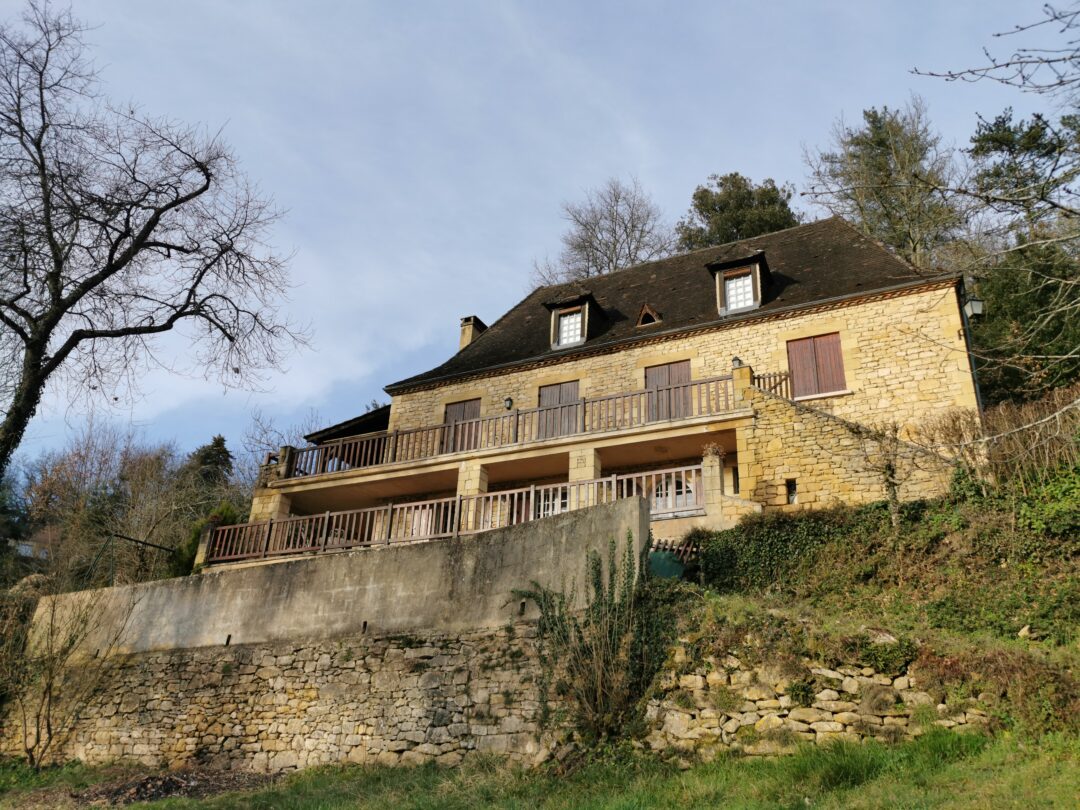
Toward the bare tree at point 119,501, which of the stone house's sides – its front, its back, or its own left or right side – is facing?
right

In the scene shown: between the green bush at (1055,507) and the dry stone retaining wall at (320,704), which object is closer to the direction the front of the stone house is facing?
the dry stone retaining wall

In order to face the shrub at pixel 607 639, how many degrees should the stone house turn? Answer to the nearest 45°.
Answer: approximately 45° to its left

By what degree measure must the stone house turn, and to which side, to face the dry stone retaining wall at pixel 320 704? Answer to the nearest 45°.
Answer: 0° — it already faces it

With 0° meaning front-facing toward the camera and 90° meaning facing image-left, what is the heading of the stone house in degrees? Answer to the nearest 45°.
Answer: approximately 45°

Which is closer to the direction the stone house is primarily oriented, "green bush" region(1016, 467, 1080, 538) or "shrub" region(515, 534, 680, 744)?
the shrub

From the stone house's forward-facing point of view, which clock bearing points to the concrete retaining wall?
The concrete retaining wall is roughly at 12 o'clock from the stone house.

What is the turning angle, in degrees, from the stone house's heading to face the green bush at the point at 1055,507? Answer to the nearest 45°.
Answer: approximately 90° to its left
